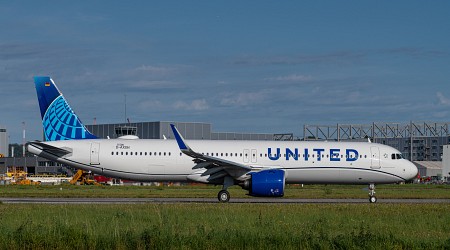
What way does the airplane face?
to the viewer's right
